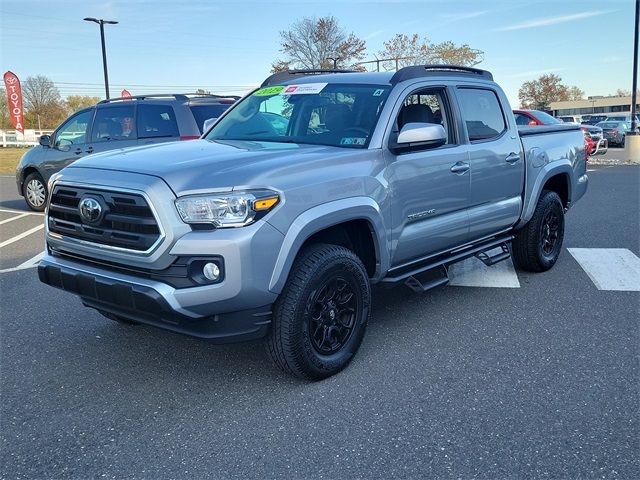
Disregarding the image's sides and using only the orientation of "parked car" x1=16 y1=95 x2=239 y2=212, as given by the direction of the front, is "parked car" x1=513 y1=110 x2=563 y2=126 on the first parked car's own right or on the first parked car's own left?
on the first parked car's own right

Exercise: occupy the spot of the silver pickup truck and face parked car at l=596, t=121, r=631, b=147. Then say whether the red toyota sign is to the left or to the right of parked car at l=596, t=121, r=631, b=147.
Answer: left

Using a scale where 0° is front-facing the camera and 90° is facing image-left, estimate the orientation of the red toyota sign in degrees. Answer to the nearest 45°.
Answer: approximately 0°

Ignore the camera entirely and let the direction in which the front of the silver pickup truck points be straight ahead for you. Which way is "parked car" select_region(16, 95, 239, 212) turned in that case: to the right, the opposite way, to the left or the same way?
to the right

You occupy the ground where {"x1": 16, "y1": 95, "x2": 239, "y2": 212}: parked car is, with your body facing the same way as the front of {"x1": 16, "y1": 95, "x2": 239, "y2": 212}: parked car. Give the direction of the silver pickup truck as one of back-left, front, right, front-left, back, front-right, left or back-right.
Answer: back-left

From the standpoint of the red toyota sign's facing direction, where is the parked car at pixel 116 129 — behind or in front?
in front

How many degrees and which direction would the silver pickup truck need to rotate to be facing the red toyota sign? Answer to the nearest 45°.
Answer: approximately 90° to its right

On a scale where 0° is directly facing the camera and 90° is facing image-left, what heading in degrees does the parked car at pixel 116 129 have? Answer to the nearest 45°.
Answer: approximately 135°

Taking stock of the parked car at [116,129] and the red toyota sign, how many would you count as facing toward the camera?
1
